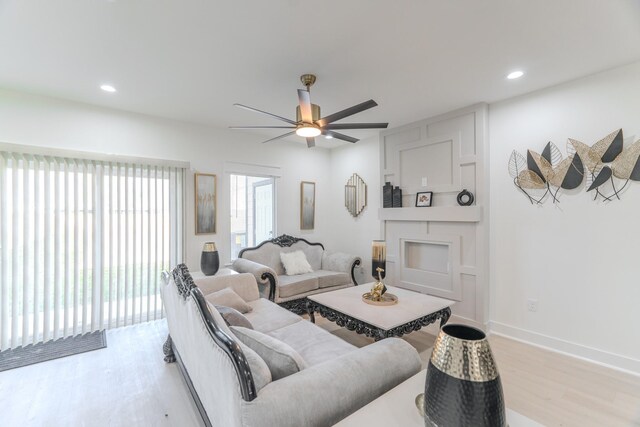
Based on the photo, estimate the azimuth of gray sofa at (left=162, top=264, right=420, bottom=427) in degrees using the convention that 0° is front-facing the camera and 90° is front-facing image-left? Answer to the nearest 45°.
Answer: approximately 225°

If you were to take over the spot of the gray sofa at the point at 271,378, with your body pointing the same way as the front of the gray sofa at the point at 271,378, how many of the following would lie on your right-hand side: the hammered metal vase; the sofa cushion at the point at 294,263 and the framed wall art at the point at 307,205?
1

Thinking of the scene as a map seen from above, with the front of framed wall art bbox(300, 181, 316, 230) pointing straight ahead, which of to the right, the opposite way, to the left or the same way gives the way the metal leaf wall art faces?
to the right

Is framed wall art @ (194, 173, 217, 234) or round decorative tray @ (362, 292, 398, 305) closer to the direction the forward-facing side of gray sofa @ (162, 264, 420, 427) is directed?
the round decorative tray

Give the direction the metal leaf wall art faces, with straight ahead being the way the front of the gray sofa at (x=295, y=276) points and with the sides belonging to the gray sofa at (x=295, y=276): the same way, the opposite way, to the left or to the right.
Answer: to the right

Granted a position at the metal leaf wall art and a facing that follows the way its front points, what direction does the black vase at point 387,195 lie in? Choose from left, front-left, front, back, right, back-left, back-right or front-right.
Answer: right

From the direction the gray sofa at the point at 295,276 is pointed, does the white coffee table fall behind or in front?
in front

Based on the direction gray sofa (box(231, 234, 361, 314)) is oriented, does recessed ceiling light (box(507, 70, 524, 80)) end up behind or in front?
in front
